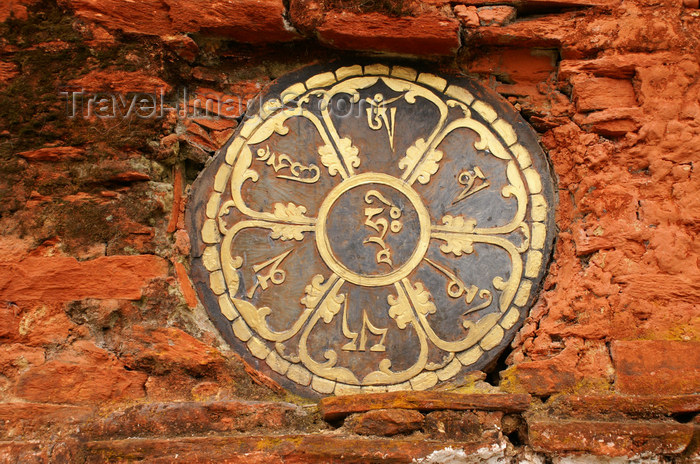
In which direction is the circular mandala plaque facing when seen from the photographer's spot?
facing the viewer
